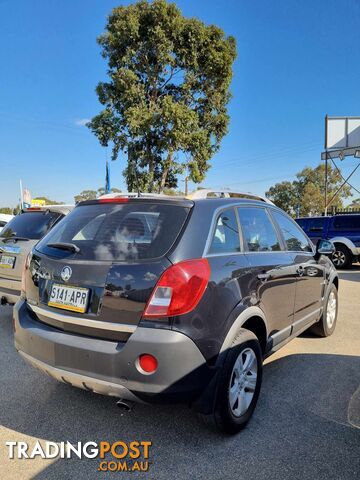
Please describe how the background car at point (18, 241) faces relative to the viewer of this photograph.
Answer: facing away from the viewer and to the right of the viewer

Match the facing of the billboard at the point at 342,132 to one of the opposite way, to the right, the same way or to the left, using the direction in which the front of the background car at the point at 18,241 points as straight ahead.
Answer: the opposite way

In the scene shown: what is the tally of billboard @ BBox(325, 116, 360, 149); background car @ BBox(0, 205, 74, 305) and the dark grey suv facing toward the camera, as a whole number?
1

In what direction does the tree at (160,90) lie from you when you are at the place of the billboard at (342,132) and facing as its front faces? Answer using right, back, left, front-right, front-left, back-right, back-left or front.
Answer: front-right

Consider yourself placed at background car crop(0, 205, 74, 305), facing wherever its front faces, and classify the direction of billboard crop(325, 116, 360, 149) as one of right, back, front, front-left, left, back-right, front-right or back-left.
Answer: front

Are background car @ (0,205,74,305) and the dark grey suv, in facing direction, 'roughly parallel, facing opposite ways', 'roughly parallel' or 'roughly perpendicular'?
roughly parallel

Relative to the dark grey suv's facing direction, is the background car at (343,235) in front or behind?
in front

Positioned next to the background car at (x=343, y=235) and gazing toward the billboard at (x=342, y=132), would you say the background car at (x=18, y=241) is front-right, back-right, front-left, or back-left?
back-left

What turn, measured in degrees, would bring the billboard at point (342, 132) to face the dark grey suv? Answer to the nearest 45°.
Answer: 0° — it already faces it

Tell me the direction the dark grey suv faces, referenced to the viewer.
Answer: facing away from the viewer and to the right of the viewer
